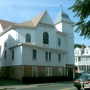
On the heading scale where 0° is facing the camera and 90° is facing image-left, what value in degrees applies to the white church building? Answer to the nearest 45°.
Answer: approximately 315°
